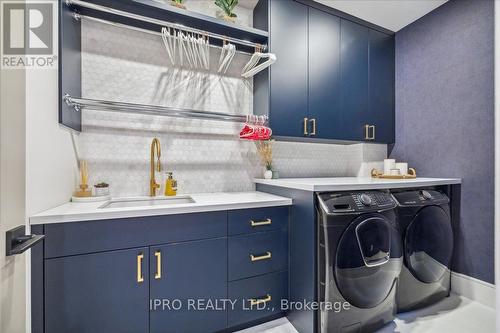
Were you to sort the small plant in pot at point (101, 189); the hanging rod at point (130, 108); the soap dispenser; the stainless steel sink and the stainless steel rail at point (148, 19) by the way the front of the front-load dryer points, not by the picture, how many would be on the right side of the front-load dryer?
5

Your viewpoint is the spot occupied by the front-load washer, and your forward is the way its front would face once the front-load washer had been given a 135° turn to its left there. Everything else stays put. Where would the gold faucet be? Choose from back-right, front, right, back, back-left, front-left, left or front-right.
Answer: left

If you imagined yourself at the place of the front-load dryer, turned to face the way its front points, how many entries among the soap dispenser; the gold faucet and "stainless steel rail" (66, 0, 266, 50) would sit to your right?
3

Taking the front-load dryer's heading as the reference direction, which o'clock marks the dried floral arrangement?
The dried floral arrangement is roughly at 4 o'clock from the front-load dryer.

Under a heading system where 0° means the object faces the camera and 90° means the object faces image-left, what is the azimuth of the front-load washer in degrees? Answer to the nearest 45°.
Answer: approximately 315°

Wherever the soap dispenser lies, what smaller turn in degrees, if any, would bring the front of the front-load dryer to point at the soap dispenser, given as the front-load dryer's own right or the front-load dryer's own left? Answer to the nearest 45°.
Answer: approximately 90° to the front-load dryer's own right

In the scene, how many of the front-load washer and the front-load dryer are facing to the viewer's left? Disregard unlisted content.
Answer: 0

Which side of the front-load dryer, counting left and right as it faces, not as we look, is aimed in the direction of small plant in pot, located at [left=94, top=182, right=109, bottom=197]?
right

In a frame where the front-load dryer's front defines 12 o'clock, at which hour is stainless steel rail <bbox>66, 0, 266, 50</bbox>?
The stainless steel rail is roughly at 3 o'clock from the front-load dryer.

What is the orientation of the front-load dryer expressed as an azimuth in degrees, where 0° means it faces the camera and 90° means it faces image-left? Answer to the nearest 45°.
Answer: approximately 315°

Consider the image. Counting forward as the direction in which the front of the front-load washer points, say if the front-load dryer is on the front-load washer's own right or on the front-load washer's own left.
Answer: on the front-load washer's own left

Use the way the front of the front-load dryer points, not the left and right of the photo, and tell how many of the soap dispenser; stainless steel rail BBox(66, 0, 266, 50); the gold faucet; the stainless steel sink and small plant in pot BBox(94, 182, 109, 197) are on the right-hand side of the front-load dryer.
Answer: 5
